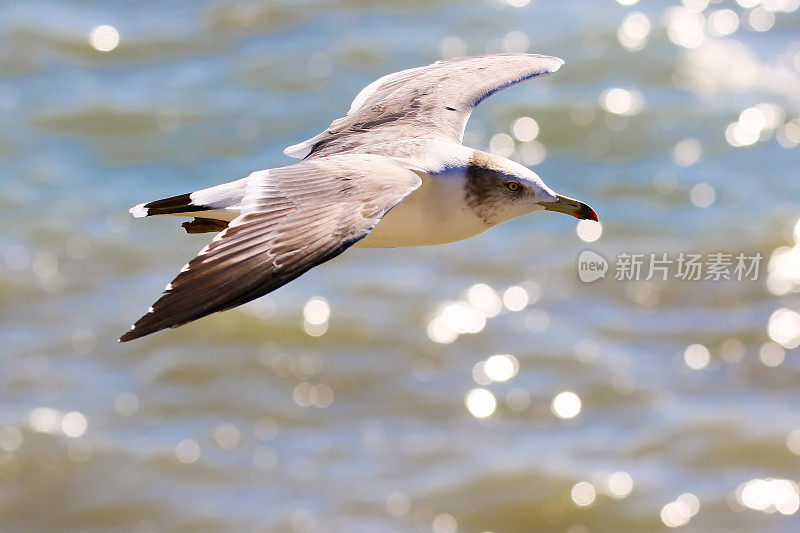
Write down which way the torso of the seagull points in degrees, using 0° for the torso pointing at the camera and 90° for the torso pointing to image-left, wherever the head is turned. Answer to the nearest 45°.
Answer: approximately 270°
